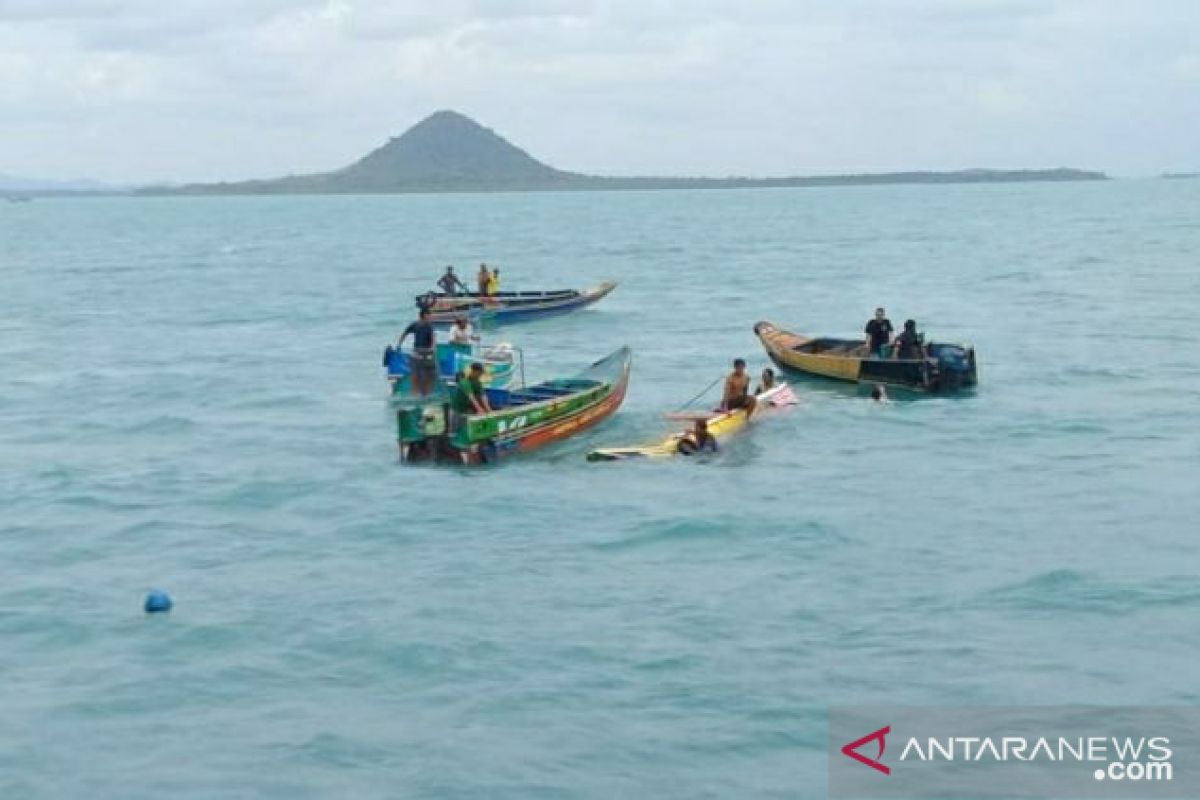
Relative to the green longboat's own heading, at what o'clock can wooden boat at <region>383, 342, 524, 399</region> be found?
The wooden boat is roughly at 10 o'clock from the green longboat.

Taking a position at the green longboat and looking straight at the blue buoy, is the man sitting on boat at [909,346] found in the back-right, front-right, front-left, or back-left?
back-left

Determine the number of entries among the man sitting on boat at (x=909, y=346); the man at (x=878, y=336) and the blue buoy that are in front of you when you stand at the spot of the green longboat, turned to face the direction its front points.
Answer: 2

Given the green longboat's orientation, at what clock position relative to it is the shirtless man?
The shirtless man is roughly at 1 o'clock from the green longboat.

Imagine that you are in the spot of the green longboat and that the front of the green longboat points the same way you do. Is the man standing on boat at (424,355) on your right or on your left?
on your left

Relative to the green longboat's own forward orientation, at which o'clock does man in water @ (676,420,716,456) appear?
The man in water is roughly at 2 o'clock from the green longboat.

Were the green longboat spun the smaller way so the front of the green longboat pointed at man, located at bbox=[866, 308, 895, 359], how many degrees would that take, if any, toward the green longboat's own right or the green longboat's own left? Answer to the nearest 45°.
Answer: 0° — it already faces them

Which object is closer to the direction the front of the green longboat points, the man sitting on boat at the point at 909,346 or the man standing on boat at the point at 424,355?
the man sitting on boat

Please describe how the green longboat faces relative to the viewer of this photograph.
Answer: facing away from the viewer and to the right of the viewer

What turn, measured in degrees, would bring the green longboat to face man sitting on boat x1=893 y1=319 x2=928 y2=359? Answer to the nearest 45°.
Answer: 0° — it already faces them

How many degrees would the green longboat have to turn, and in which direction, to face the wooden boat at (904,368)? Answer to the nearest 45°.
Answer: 0° — it already faces it

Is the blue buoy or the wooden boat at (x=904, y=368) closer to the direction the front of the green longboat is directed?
the wooden boat

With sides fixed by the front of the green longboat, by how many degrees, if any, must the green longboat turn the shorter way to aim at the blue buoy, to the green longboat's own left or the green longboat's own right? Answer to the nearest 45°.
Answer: approximately 180°

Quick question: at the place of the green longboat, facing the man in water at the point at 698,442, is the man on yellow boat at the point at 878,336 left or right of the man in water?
left
